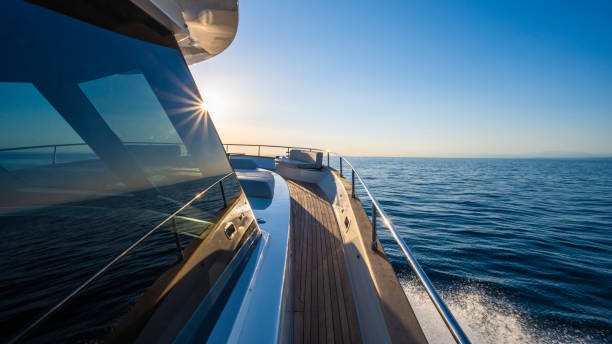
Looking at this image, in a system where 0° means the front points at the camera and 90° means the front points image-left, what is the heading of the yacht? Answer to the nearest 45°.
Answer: approximately 180°
